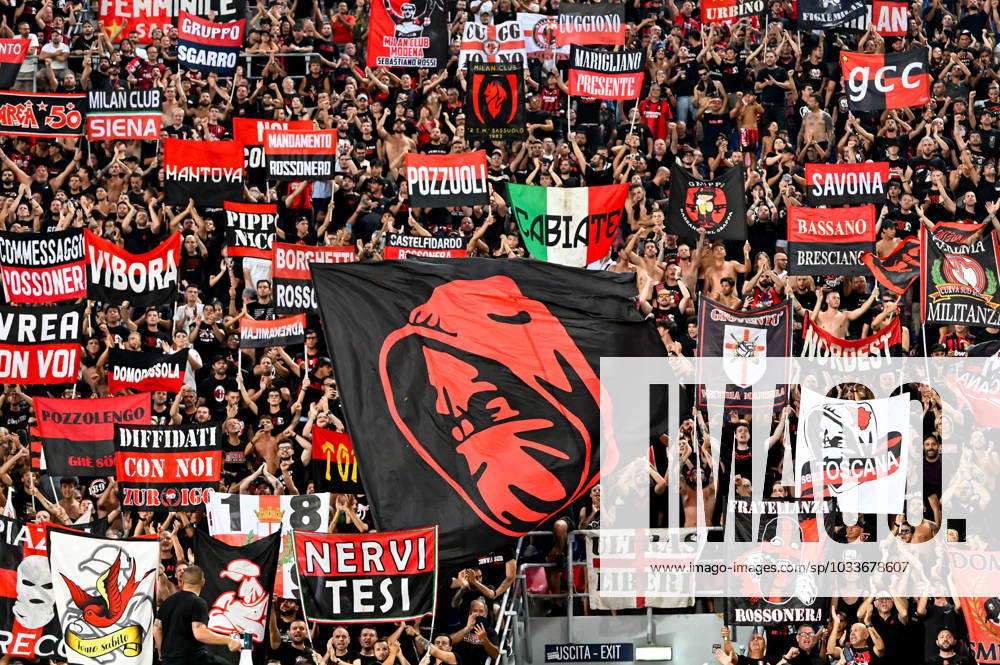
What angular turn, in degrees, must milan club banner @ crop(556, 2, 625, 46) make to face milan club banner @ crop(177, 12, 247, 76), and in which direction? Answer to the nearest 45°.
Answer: approximately 90° to its right

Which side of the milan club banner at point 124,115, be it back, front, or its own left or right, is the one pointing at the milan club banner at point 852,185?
left

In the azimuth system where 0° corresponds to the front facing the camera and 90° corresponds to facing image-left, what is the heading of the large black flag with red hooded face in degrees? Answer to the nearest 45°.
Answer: approximately 0°

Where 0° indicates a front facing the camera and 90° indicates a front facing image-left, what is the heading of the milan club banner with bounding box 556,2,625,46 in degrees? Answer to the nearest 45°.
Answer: approximately 0°

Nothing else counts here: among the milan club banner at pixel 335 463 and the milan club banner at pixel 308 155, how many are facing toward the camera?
2
